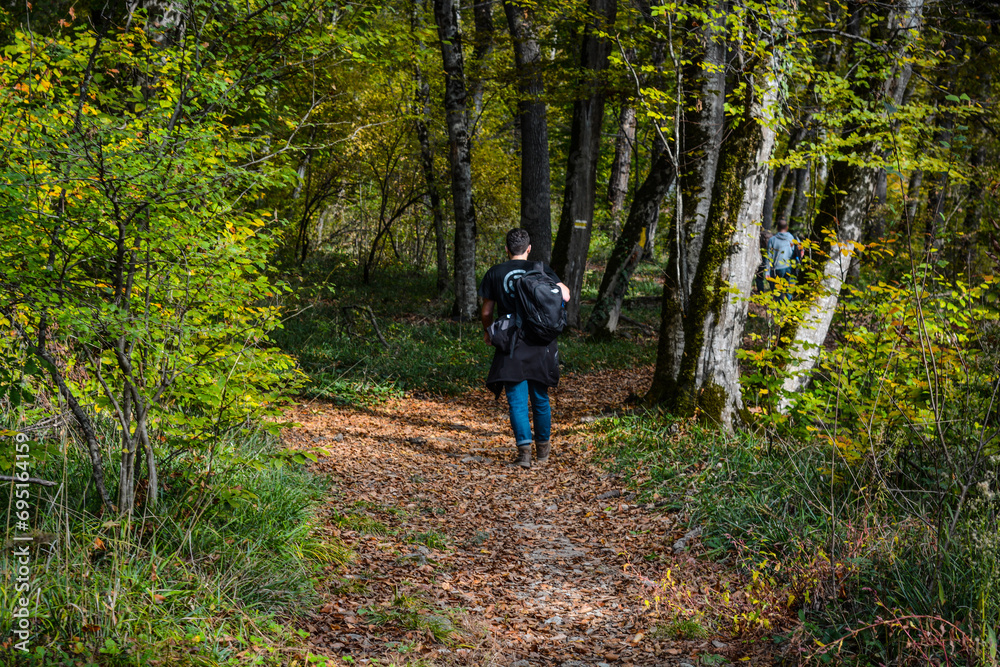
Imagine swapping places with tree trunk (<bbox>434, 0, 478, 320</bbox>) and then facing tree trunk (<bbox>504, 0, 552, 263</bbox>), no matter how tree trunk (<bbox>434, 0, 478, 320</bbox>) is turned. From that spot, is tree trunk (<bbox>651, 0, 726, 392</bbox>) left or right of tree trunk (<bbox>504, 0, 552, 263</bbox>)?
right

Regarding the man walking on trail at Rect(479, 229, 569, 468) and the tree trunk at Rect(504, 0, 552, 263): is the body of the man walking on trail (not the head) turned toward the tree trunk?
yes

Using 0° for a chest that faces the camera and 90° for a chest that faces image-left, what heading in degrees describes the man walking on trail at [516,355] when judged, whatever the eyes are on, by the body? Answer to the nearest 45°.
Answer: approximately 180°

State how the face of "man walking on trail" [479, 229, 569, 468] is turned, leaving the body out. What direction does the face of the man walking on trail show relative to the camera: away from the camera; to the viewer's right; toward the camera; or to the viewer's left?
away from the camera

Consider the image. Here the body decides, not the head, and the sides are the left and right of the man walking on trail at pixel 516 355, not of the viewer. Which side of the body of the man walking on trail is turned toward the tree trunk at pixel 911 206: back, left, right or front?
right
